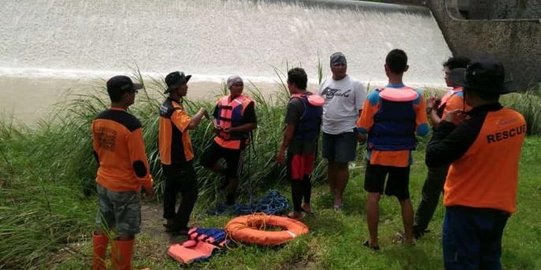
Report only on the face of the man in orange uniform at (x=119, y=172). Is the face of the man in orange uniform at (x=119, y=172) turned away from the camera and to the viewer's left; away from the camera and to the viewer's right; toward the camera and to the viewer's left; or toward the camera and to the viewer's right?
away from the camera and to the viewer's right

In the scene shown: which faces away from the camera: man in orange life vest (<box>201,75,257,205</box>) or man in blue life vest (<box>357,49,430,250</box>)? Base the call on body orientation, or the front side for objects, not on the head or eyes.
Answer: man in blue life vest (<box>357,49,430,250</box>)

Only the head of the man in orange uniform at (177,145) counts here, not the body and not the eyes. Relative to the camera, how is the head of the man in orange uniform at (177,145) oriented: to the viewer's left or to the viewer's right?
to the viewer's right

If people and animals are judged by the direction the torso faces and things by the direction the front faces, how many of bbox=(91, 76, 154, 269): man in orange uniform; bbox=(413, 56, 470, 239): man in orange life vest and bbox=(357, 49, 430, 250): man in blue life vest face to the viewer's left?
1

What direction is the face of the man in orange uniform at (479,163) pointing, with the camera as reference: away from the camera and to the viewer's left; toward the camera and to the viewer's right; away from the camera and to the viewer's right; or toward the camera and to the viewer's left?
away from the camera and to the viewer's left

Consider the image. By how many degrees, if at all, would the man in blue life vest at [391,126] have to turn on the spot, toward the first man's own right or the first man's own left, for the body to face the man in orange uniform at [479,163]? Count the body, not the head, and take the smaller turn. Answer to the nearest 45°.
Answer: approximately 135° to the first man's own right

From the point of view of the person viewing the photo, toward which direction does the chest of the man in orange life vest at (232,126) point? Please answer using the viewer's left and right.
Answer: facing the viewer and to the left of the viewer

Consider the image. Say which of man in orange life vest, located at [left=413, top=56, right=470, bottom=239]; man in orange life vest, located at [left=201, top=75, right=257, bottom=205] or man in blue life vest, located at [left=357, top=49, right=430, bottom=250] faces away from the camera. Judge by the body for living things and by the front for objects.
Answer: man in blue life vest, located at [left=357, top=49, right=430, bottom=250]

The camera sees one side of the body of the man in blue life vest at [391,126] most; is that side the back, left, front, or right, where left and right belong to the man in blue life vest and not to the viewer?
back

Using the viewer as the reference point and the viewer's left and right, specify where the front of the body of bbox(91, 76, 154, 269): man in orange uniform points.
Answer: facing away from the viewer and to the right of the viewer

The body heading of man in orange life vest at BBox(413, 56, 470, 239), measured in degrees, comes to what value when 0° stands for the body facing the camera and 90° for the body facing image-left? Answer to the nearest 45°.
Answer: approximately 90°

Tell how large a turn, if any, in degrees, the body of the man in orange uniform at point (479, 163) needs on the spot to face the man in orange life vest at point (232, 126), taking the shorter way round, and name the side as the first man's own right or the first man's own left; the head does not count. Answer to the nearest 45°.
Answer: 0° — they already face them

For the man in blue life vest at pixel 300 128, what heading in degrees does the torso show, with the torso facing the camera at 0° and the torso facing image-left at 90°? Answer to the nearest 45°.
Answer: approximately 135°
